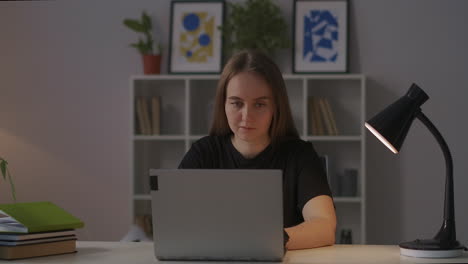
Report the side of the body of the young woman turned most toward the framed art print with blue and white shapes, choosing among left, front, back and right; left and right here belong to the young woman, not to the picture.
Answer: back

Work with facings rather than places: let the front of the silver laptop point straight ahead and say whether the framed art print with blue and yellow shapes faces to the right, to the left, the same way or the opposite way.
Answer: the opposite way

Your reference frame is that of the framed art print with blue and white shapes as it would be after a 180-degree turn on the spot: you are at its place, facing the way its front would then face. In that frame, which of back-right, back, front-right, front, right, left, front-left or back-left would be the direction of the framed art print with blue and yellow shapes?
left

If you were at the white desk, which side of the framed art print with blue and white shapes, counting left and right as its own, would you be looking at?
front

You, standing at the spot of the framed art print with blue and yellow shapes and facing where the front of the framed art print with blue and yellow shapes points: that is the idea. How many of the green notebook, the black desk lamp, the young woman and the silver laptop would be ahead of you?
4

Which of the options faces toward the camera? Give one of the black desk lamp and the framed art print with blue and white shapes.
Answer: the framed art print with blue and white shapes

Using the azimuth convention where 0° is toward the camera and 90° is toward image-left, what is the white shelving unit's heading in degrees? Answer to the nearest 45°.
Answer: approximately 0°

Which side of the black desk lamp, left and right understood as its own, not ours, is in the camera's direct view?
left

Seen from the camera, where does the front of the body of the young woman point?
toward the camera

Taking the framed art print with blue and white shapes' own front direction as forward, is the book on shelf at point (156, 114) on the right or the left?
on its right

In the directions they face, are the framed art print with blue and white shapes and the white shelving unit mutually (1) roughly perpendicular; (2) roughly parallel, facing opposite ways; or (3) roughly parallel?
roughly parallel

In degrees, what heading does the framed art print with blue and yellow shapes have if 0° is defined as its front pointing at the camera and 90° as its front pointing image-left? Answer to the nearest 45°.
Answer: approximately 0°

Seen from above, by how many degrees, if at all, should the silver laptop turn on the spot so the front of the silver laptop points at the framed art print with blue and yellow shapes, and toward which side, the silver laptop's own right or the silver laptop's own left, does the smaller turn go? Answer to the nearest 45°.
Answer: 0° — it already faces it

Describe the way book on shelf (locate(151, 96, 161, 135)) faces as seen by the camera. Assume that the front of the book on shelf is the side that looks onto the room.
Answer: facing the viewer

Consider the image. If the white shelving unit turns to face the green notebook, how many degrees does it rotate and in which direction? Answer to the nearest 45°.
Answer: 0° — it already faces it

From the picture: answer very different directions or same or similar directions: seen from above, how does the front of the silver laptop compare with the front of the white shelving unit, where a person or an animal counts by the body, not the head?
very different directions

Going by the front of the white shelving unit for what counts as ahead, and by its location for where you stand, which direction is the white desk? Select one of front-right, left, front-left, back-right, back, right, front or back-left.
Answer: front

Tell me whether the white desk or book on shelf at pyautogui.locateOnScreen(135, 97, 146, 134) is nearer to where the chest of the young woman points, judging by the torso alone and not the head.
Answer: the white desk

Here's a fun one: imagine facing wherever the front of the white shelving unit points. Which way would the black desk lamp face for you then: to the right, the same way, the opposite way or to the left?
to the right

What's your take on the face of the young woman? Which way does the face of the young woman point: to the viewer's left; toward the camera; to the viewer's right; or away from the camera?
toward the camera

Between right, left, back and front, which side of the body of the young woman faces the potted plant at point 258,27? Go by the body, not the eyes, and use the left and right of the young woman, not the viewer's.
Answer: back

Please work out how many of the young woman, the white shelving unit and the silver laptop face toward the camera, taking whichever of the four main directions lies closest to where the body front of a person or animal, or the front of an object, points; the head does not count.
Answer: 2

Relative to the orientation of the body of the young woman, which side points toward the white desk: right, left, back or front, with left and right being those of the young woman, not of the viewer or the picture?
front
